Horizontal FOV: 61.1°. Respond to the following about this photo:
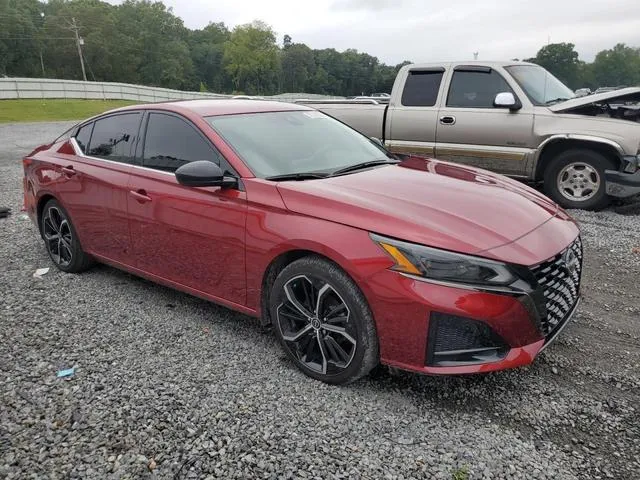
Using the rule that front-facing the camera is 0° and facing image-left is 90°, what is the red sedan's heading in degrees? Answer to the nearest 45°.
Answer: approximately 315°

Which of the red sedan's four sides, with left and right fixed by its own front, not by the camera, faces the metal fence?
back

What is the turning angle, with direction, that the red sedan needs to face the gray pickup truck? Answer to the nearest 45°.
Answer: approximately 90° to its left

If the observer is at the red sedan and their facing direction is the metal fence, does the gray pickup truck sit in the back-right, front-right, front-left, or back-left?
front-right

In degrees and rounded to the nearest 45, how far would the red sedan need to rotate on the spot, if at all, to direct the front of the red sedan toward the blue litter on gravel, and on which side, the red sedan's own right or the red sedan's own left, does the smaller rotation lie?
approximately 135° to the red sedan's own right
